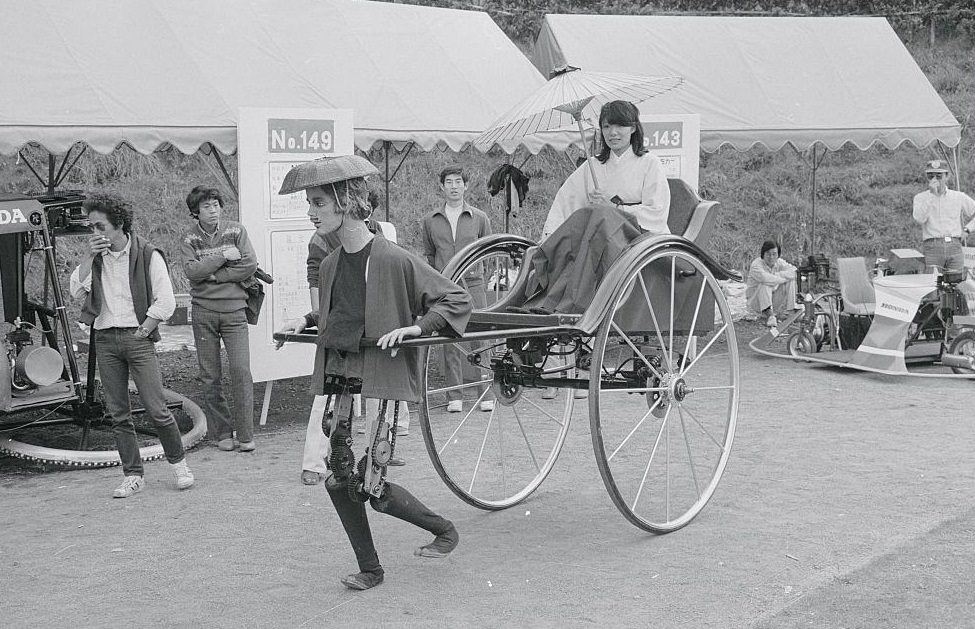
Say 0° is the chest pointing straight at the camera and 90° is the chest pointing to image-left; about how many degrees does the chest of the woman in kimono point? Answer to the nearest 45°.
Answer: approximately 45°

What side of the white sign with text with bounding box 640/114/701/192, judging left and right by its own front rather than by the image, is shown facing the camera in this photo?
front

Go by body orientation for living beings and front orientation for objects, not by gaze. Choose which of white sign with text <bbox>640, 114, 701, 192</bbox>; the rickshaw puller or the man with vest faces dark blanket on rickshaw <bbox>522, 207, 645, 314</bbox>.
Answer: the white sign with text

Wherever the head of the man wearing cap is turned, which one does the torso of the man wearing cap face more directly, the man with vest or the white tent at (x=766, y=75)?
the man with vest

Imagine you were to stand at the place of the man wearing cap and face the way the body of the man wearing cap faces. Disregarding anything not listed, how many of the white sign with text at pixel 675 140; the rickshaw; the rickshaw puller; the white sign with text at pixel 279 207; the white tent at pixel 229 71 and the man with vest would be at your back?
0

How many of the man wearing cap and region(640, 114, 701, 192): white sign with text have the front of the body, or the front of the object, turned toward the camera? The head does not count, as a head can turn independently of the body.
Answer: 2

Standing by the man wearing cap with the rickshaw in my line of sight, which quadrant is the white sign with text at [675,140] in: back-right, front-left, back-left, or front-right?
front-right

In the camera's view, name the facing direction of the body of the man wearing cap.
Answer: toward the camera

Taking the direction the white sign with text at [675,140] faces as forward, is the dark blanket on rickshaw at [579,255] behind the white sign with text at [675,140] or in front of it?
in front

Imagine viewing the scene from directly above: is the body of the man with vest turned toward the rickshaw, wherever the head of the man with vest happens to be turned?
no

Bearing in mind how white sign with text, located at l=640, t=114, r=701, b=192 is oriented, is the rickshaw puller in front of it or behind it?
in front

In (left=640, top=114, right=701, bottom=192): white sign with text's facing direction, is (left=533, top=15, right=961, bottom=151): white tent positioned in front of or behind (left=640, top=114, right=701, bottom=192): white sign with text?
behind

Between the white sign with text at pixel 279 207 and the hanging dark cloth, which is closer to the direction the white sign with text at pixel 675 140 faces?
the white sign with text

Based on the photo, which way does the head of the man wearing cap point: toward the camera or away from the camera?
toward the camera

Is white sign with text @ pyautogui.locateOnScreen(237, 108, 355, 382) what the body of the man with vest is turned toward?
no

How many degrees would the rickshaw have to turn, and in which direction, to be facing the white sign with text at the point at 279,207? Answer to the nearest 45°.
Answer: approximately 90° to its right
